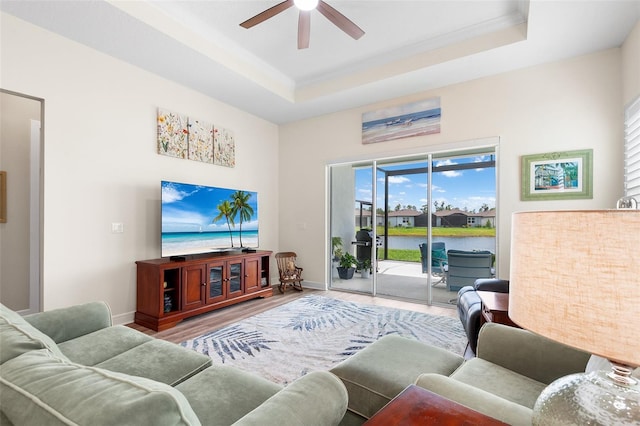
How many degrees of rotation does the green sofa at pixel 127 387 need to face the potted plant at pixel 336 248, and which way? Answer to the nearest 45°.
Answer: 0° — it already faces it

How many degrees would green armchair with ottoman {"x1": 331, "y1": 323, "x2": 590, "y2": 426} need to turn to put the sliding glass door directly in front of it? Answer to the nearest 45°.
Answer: approximately 45° to its right

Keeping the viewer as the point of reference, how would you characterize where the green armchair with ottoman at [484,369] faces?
facing away from the viewer and to the left of the viewer

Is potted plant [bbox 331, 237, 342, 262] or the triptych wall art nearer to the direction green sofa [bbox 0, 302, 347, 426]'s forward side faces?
the potted plant

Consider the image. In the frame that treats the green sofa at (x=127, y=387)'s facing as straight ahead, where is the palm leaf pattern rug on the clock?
The palm leaf pattern rug is roughly at 12 o'clock from the green sofa.

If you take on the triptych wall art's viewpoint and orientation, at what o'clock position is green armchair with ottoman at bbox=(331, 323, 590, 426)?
The green armchair with ottoman is roughly at 1 o'clock from the triptych wall art.

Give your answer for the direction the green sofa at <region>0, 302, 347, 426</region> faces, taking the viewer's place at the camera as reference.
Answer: facing away from the viewer and to the right of the viewer

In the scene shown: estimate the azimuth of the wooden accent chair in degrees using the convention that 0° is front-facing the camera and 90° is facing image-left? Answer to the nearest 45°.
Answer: approximately 315°
